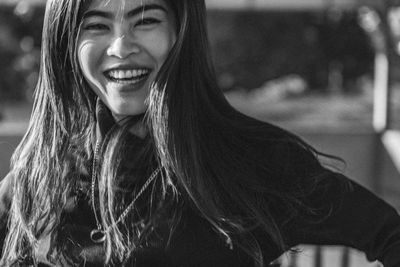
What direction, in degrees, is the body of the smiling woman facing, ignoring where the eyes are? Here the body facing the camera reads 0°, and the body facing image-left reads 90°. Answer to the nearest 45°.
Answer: approximately 0°
